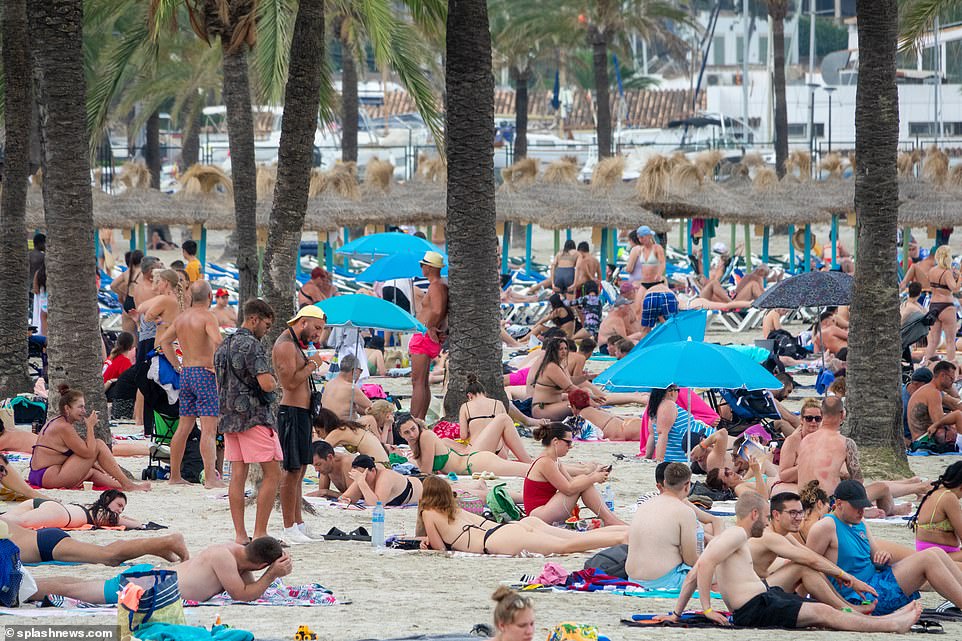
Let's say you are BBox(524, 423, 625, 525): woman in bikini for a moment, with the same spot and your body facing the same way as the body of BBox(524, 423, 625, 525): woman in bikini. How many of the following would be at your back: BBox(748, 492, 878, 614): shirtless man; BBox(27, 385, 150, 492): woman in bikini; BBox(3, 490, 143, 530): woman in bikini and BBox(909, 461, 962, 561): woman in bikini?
2

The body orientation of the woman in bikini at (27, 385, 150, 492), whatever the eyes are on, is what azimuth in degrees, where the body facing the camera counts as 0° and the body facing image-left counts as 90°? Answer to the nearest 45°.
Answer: approximately 270°

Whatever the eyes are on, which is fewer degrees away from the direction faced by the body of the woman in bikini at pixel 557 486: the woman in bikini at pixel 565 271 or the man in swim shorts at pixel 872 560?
the man in swim shorts

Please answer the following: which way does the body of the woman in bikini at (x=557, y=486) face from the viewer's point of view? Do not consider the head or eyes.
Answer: to the viewer's right

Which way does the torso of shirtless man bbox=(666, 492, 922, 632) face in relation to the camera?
to the viewer's right

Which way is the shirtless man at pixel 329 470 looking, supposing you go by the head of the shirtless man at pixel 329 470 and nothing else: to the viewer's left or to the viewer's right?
to the viewer's left

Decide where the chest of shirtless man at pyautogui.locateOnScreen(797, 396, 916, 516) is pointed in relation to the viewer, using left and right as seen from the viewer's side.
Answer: facing away from the viewer and to the right of the viewer

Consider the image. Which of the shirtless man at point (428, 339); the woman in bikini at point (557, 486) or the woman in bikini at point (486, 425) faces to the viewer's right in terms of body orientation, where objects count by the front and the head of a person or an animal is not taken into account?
the woman in bikini at point (557, 486)
